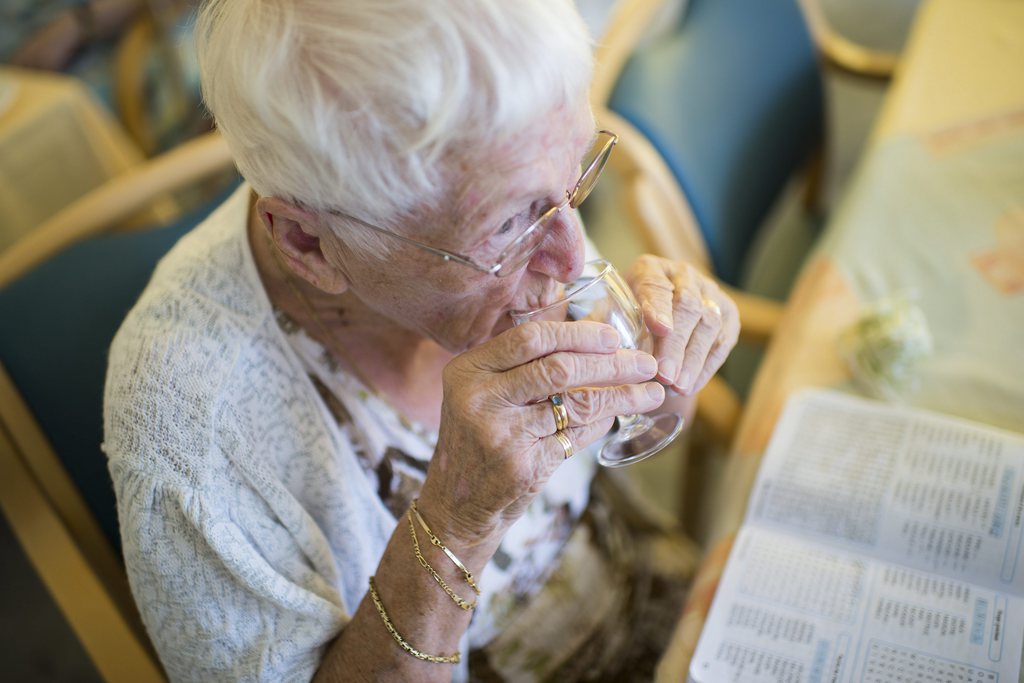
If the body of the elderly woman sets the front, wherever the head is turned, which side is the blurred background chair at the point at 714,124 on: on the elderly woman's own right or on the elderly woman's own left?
on the elderly woman's own left

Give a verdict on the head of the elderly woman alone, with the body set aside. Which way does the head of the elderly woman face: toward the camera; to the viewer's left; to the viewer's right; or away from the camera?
to the viewer's right

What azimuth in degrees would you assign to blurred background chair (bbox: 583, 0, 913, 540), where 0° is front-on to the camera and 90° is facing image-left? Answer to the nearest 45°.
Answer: approximately 315°

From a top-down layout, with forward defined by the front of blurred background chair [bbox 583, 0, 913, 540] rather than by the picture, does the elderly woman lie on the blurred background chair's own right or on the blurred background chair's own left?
on the blurred background chair's own right

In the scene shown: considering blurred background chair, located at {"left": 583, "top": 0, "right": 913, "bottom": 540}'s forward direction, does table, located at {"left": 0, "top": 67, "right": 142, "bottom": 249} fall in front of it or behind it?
behind

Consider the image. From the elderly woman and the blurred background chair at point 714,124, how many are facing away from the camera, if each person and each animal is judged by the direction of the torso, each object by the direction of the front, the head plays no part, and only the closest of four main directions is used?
0

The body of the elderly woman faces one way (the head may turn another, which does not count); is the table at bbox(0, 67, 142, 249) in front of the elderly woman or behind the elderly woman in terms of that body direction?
behind

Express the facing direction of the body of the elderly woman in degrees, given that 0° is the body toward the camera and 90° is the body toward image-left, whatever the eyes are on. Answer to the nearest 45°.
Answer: approximately 315°

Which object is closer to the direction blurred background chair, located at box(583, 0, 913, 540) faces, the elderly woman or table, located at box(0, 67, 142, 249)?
the elderly woman
